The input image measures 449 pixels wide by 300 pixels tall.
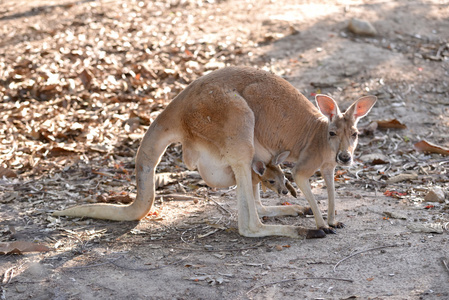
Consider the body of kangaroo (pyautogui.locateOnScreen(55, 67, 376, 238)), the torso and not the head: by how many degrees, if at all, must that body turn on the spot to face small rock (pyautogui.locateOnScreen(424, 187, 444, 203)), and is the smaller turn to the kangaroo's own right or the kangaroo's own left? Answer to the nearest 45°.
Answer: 0° — it already faces it

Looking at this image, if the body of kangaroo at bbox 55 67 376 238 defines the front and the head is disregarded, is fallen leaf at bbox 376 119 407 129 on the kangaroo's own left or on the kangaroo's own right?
on the kangaroo's own left

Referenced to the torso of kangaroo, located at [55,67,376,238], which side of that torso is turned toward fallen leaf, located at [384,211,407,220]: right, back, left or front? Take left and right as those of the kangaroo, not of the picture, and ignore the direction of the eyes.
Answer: front

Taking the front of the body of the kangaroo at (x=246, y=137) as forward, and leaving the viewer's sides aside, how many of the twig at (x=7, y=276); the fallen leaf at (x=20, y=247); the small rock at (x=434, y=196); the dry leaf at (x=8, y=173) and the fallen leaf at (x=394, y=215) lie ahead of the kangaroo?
2

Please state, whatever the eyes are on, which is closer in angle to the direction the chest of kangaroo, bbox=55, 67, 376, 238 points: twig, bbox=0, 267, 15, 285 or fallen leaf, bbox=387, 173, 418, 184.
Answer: the fallen leaf

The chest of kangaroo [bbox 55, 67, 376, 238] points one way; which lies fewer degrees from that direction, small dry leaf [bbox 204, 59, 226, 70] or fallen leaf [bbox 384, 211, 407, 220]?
the fallen leaf

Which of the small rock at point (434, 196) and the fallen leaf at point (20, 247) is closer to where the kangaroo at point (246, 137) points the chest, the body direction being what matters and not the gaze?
the small rock

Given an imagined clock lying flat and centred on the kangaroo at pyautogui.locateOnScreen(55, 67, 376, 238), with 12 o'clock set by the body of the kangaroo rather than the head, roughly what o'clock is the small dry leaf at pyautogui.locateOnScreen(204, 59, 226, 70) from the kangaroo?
The small dry leaf is roughly at 9 o'clock from the kangaroo.

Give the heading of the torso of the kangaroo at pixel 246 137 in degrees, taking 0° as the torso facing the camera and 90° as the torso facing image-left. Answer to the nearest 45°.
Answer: approximately 270°

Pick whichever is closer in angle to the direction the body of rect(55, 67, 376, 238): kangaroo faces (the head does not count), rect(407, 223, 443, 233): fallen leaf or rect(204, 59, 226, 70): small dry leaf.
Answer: the fallen leaf

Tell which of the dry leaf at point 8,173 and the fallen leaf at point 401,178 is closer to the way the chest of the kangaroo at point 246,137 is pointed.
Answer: the fallen leaf

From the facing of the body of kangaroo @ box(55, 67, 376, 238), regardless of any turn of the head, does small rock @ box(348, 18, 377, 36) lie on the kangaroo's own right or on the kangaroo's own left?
on the kangaroo's own left

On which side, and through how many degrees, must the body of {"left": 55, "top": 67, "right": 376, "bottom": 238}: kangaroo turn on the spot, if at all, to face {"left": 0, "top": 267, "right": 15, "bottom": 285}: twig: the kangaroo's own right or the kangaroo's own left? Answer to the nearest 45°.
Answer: approximately 135° to the kangaroo's own right

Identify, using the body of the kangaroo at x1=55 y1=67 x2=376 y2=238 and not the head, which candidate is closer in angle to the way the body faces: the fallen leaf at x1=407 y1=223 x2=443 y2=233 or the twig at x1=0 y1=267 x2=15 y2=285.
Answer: the fallen leaf

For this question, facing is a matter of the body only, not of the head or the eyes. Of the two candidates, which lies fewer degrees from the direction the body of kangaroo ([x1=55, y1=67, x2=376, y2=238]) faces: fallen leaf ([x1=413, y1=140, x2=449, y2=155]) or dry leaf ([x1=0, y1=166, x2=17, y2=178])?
the fallen leaf

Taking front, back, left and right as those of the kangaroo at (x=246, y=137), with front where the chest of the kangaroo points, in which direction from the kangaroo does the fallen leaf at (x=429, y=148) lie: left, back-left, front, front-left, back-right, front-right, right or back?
front-left

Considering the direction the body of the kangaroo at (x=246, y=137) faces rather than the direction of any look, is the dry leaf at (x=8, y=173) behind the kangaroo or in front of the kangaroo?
behind
